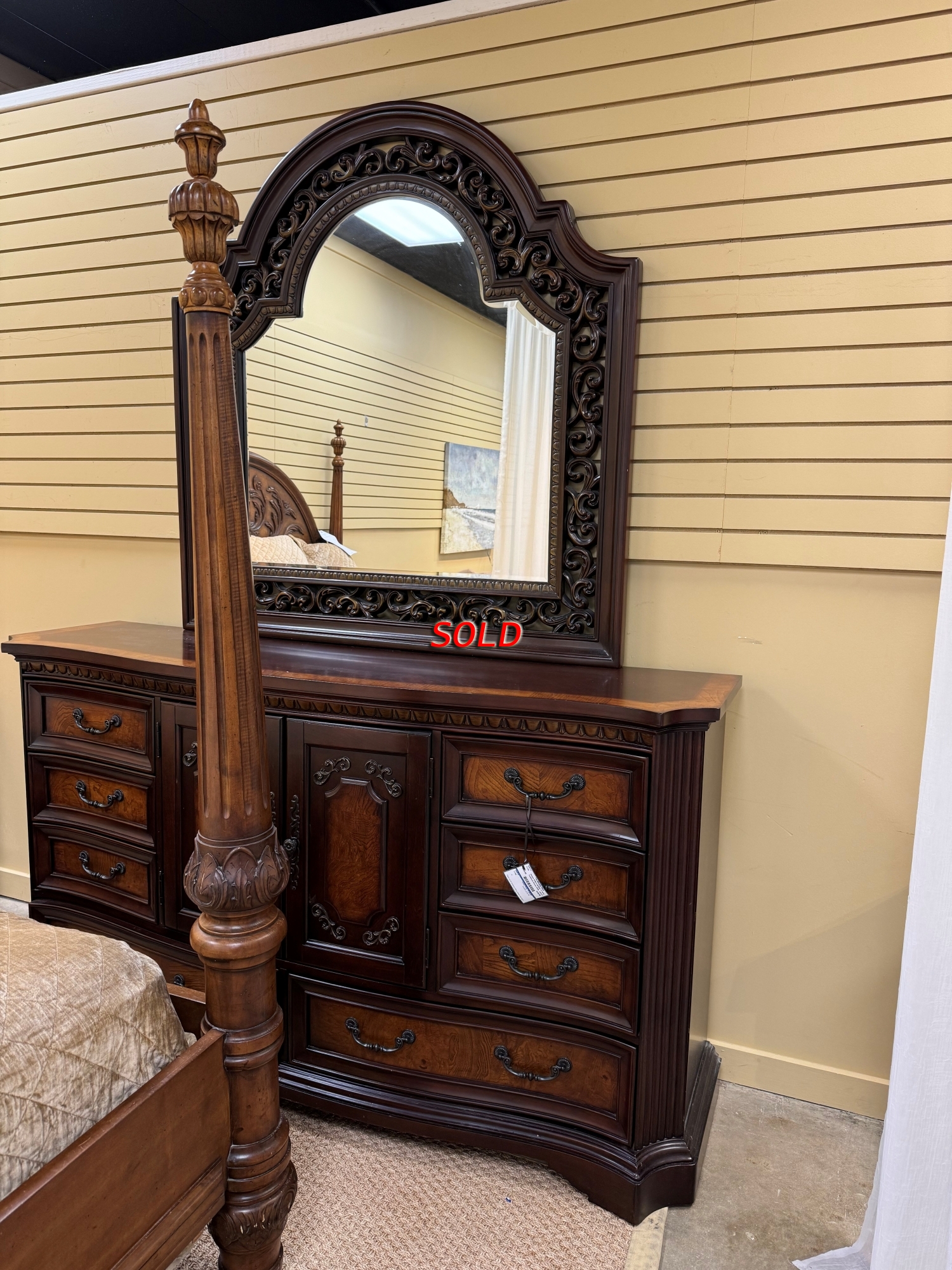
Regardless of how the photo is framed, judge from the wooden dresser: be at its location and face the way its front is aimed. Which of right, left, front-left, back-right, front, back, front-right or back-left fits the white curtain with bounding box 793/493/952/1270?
left

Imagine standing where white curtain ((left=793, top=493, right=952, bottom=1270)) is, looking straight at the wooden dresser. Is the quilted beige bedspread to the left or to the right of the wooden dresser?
left

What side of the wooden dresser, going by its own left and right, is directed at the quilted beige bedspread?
front

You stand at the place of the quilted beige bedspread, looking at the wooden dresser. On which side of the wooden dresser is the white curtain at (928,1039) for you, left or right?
right

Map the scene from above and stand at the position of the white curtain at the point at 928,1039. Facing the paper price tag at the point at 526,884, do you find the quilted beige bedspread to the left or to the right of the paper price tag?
left
